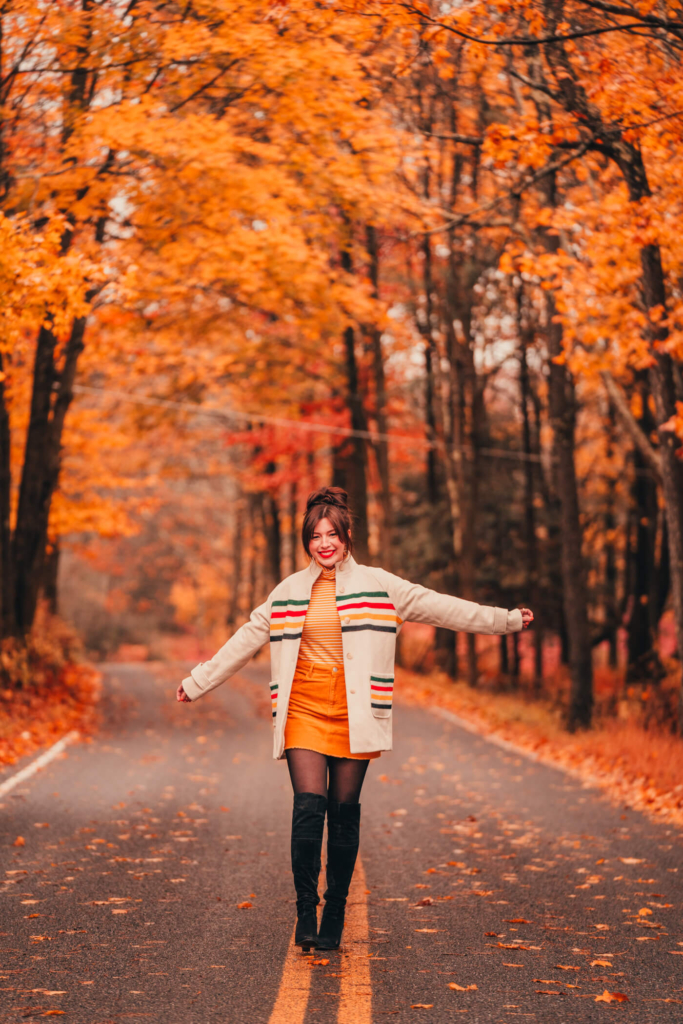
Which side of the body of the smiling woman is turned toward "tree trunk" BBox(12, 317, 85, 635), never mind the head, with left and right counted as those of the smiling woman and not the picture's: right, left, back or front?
back

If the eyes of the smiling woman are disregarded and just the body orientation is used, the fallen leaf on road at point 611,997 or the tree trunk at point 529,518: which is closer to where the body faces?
the fallen leaf on road

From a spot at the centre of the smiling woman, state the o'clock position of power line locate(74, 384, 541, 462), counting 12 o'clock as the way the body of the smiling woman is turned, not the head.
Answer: The power line is roughly at 6 o'clock from the smiling woman.

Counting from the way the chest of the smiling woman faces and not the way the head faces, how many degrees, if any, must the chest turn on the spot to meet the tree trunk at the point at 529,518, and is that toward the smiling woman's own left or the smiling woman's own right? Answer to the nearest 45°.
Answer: approximately 180°

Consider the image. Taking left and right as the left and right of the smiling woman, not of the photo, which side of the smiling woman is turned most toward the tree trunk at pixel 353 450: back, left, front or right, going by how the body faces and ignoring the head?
back

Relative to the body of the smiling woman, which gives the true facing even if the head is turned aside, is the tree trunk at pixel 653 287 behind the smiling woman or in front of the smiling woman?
behind

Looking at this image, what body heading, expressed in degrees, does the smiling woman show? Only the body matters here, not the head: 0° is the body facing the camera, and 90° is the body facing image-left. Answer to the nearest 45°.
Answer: approximately 0°

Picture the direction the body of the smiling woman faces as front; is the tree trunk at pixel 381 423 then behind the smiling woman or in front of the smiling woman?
behind

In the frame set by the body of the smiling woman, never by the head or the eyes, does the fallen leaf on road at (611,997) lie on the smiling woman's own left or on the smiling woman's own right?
on the smiling woman's own left
